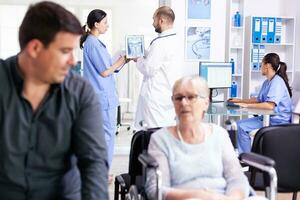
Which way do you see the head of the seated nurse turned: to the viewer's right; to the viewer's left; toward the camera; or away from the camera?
to the viewer's left

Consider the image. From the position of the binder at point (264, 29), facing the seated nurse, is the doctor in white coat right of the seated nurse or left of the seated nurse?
right

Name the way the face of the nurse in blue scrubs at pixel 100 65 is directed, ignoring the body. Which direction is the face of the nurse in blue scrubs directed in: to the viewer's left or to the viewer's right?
to the viewer's right

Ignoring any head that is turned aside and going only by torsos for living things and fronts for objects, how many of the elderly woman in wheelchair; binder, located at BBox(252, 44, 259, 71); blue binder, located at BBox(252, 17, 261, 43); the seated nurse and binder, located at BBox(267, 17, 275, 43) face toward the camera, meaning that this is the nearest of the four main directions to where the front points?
4

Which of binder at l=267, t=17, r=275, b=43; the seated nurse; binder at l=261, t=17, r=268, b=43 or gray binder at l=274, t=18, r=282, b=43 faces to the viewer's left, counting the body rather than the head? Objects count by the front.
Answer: the seated nurse

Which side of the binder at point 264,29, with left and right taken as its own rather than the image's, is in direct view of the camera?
front

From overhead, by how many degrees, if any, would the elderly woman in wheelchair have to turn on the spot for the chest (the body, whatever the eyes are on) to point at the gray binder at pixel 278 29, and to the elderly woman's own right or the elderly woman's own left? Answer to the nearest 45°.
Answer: approximately 180°

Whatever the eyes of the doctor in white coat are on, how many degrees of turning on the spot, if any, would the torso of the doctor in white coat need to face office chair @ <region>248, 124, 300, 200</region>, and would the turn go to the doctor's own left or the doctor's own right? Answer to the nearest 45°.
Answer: approximately 180°

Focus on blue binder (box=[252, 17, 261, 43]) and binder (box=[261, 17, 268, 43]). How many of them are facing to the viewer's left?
0

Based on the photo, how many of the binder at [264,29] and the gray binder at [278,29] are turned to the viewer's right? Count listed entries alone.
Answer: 0

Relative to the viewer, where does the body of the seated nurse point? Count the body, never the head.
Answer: to the viewer's left
